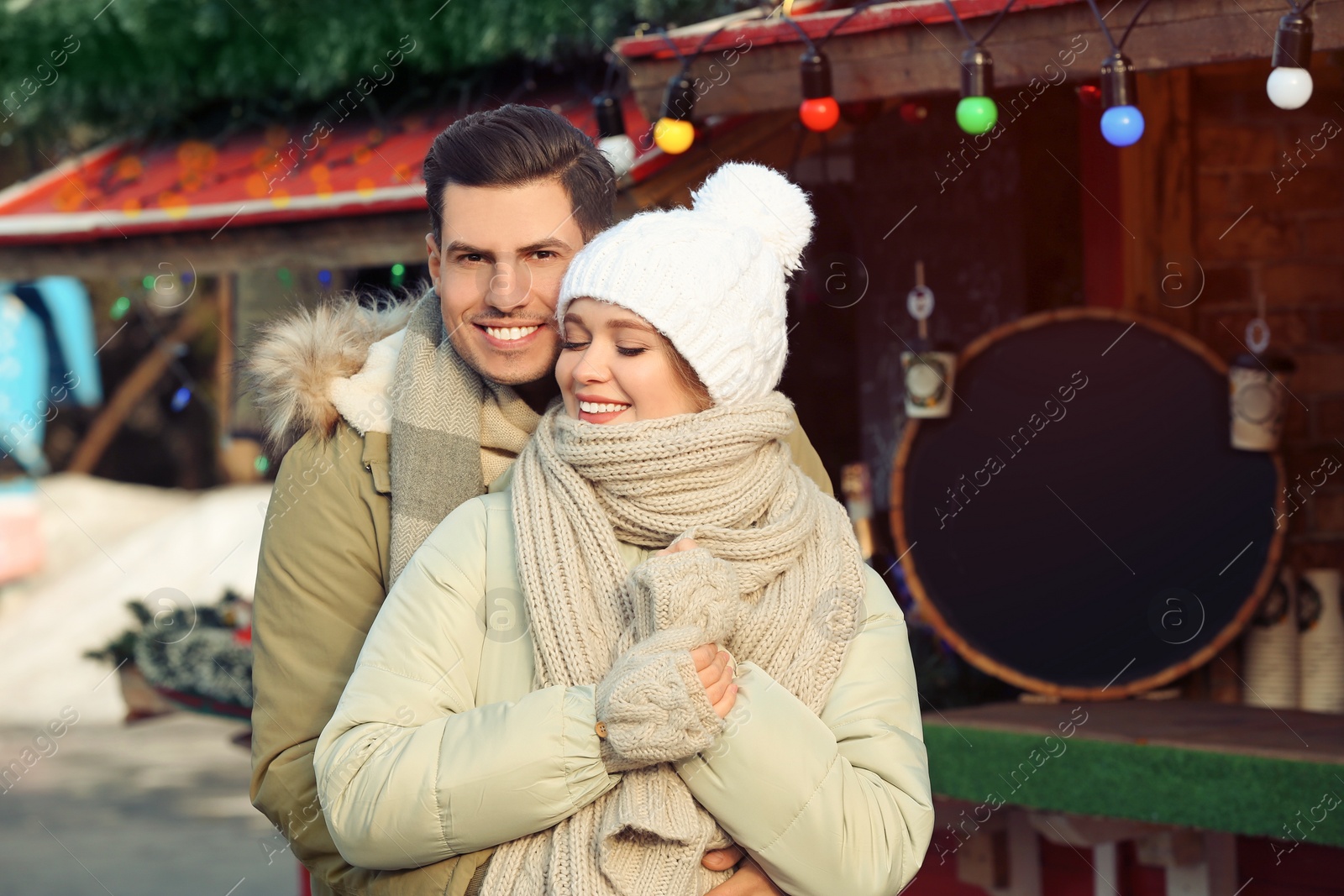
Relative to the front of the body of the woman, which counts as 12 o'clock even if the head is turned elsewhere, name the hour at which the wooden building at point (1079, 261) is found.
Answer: The wooden building is roughly at 7 o'clock from the woman.

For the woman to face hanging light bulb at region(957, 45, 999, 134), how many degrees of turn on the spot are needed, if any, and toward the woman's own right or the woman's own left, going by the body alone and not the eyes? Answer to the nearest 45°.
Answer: approximately 135° to the woman's own left

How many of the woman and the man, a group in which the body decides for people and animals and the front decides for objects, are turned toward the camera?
2

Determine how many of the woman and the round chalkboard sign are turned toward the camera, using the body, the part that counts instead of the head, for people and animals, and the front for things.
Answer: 2

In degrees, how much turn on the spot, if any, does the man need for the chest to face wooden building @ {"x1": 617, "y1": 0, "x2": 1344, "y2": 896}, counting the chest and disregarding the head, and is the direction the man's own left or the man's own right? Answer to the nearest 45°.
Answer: approximately 135° to the man's own left

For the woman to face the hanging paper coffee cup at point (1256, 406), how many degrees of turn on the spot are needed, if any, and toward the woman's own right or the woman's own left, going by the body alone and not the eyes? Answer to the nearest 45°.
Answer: approximately 135° to the woman's own left

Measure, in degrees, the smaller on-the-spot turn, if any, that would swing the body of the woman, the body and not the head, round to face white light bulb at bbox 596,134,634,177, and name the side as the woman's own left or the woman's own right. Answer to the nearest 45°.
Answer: approximately 180°

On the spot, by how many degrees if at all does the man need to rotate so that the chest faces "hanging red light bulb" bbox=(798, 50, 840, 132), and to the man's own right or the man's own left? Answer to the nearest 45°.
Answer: approximately 135° to the man's own left
